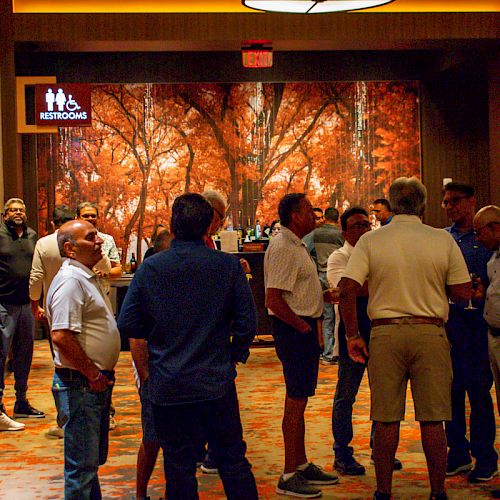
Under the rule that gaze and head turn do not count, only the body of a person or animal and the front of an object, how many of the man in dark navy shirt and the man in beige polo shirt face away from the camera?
2

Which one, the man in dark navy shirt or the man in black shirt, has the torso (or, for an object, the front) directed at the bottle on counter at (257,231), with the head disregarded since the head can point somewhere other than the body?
the man in dark navy shirt

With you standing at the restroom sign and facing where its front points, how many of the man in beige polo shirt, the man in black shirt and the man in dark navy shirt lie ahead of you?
3

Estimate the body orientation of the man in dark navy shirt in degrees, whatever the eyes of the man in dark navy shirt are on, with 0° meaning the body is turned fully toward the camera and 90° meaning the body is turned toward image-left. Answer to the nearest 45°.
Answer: approximately 180°

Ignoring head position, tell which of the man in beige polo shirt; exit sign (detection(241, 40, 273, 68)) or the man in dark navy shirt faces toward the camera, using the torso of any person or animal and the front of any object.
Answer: the exit sign

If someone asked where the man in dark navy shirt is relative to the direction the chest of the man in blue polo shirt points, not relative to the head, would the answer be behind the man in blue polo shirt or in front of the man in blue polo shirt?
in front

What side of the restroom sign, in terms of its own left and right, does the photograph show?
front

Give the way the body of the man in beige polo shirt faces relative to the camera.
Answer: away from the camera

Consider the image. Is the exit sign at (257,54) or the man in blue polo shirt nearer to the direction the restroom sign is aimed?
the man in blue polo shirt

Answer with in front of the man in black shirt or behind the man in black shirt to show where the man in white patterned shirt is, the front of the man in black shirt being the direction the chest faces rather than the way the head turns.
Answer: in front

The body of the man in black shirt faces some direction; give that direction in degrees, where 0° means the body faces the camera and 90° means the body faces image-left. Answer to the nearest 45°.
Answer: approximately 315°

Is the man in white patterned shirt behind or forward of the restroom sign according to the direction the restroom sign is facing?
forward

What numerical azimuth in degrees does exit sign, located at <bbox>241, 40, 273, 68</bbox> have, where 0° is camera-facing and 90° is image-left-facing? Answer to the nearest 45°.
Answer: approximately 0°

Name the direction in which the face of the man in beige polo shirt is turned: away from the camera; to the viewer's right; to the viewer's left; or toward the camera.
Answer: away from the camera
